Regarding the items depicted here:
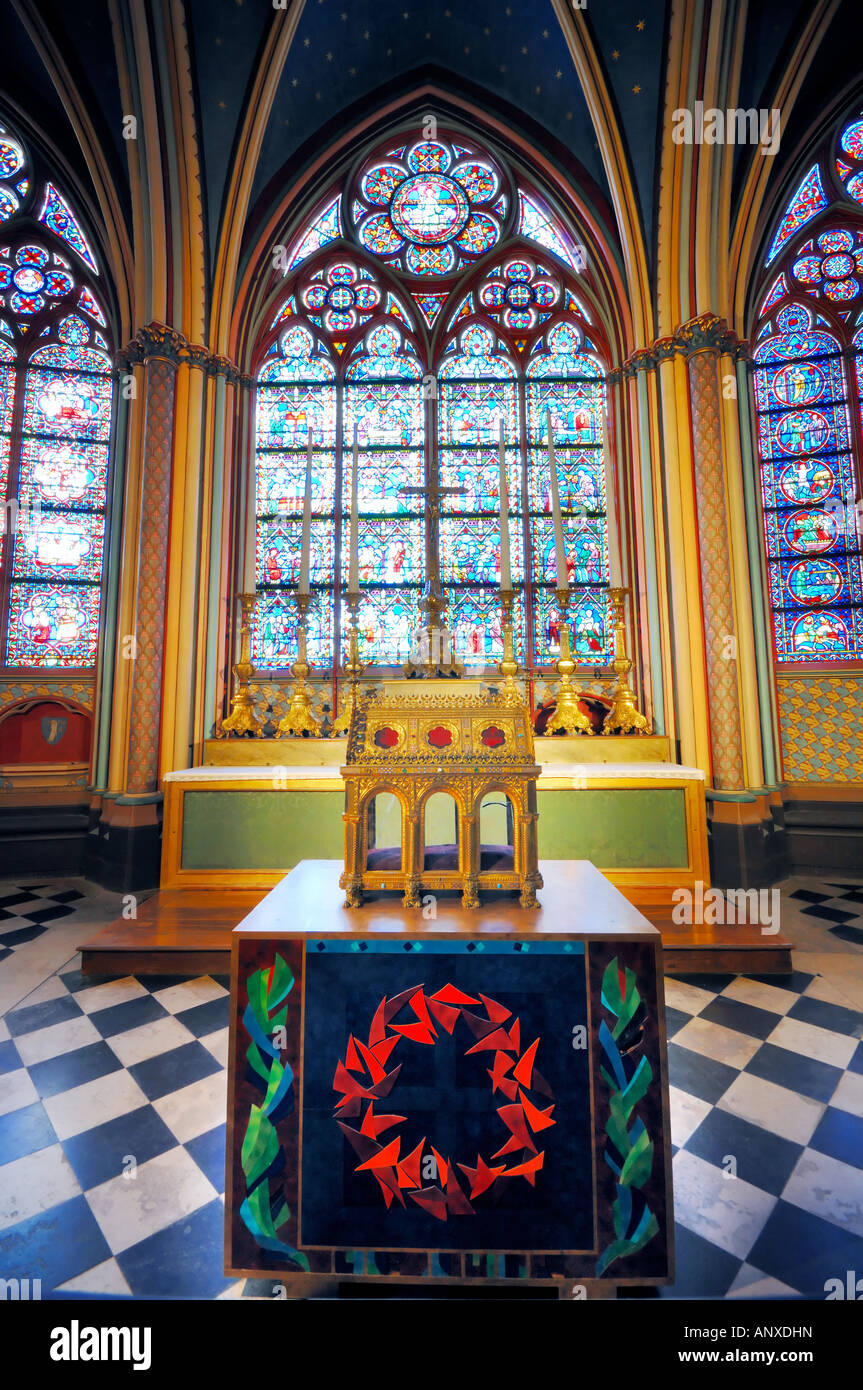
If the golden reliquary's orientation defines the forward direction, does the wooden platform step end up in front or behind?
behind

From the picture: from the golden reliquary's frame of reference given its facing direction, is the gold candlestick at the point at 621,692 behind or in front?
behind

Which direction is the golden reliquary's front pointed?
toward the camera

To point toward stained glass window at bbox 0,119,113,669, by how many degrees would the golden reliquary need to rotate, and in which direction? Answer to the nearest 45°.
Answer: approximately 135° to its right

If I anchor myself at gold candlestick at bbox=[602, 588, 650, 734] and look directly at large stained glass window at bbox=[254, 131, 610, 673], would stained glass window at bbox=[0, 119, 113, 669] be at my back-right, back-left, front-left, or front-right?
front-left

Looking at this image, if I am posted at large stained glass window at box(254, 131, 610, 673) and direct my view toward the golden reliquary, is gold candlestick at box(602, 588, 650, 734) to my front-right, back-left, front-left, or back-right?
front-left

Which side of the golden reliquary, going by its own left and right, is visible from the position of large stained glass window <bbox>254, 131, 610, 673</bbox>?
back

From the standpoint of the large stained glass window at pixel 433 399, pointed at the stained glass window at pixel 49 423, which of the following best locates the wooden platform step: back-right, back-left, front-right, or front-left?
front-left
